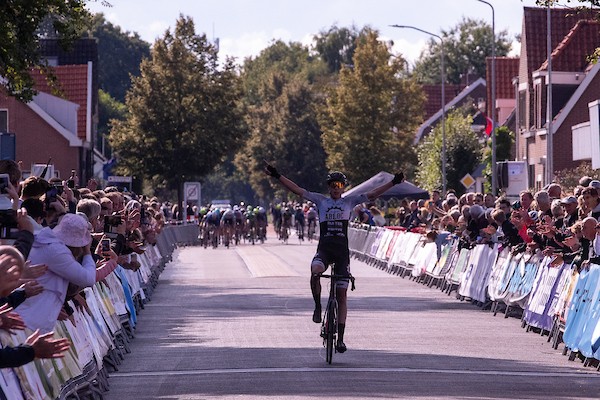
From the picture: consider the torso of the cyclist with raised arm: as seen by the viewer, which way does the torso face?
toward the camera

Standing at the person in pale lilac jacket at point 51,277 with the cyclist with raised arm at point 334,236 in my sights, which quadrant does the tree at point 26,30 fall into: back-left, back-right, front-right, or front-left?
front-left

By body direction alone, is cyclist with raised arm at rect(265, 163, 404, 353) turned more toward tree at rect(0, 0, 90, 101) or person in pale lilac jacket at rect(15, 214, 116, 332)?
the person in pale lilac jacket

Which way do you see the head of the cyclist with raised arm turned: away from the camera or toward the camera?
toward the camera
